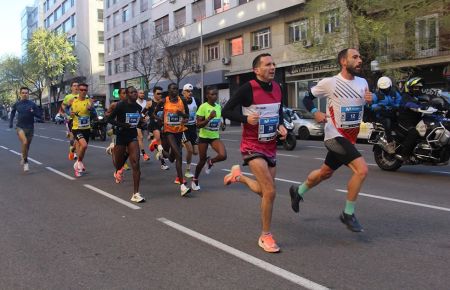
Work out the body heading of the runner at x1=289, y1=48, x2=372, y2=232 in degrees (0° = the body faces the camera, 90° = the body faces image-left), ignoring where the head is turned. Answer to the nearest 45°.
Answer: approximately 315°

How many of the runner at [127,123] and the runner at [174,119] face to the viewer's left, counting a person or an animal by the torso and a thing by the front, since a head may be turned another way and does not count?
0

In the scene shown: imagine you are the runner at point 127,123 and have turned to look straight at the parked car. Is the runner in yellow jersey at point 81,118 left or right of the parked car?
left

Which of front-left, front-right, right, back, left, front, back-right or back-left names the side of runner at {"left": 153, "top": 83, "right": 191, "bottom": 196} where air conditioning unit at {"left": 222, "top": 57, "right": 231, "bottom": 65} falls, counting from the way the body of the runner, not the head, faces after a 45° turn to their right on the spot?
back

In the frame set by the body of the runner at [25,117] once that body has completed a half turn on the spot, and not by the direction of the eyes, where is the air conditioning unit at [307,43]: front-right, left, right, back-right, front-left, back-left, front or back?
front-right

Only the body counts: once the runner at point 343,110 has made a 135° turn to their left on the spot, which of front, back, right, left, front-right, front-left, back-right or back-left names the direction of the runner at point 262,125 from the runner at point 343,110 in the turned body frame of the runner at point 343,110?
back-left

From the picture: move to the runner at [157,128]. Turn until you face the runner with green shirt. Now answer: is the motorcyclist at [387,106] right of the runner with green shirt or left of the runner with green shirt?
left

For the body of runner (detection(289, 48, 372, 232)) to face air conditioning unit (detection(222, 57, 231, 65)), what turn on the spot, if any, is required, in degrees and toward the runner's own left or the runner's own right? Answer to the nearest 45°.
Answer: approximately 135° to the runner's own left

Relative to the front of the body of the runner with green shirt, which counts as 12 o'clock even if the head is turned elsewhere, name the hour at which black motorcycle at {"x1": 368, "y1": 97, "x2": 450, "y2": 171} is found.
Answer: The black motorcycle is roughly at 10 o'clock from the runner with green shirt.

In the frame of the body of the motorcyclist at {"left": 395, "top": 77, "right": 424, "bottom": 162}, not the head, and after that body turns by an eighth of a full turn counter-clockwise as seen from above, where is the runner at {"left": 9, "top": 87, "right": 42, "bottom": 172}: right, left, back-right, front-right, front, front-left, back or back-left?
back
